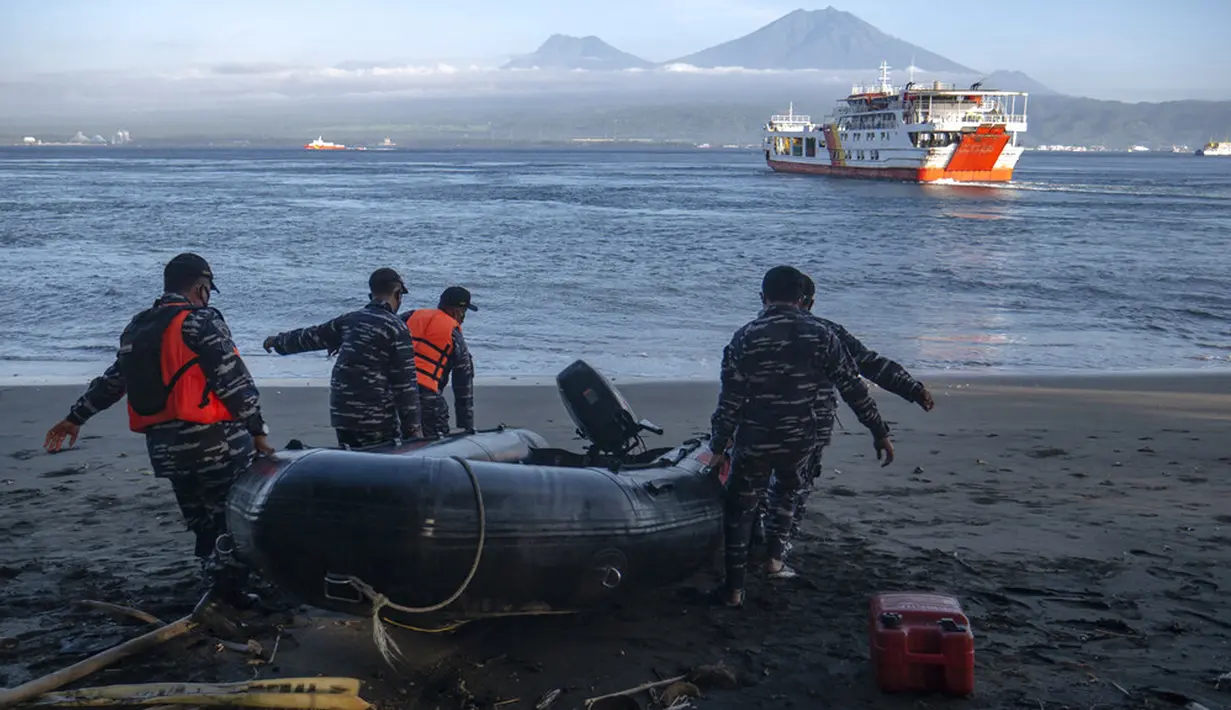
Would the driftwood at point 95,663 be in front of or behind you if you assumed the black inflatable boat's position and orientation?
in front

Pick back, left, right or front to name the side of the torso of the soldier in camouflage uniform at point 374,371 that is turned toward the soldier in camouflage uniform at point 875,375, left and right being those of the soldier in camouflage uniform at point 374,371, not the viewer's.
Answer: right

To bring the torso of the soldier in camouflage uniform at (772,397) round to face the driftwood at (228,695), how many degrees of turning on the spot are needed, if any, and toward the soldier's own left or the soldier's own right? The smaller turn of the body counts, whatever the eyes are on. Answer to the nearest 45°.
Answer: approximately 135° to the soldier's own left

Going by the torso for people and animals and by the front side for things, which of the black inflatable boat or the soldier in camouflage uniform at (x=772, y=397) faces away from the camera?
the soldier in camouflage uniform

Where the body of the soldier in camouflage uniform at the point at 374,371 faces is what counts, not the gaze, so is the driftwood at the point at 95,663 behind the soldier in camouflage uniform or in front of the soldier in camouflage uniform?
behind

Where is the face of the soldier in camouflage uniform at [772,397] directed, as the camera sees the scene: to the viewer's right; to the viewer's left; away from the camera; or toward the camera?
away from the camera

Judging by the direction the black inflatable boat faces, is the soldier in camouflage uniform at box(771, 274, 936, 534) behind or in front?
behind

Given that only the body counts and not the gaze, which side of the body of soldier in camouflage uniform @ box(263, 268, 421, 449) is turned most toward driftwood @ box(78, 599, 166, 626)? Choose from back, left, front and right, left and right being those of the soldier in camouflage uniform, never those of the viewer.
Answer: back

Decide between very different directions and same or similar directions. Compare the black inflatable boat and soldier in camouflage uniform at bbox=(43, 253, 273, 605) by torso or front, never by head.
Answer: very different directions

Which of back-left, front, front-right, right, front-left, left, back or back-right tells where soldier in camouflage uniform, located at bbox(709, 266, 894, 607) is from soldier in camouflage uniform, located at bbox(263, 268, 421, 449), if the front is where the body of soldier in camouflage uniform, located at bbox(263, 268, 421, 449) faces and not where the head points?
right

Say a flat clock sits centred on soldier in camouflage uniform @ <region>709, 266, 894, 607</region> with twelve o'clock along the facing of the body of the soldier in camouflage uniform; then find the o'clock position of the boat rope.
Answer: The boat rope is roughly at 8 o'clock from the soldier in camouflage uniform.

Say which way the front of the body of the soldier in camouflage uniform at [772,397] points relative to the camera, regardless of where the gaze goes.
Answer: away from the camera

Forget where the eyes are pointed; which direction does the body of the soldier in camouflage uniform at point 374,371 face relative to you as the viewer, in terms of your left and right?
facing away from the viewer and to the right of the viewer

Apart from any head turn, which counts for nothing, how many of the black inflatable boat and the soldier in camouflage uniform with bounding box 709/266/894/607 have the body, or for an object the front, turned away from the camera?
1

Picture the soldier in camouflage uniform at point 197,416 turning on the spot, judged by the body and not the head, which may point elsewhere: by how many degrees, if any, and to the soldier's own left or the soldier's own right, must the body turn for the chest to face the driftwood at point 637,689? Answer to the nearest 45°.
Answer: approximately 90° to the soldier's own right

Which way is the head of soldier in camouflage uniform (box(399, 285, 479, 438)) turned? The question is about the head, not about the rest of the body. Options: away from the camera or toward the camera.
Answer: away from the camera

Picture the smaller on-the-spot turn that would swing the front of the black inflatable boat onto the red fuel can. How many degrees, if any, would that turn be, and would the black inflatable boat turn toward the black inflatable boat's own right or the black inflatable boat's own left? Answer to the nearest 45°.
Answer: approximately 135° to the black inflatable boat's own left

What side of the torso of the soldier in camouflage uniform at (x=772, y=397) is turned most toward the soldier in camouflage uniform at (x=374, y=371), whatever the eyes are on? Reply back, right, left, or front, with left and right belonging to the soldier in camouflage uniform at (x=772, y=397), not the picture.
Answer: left
